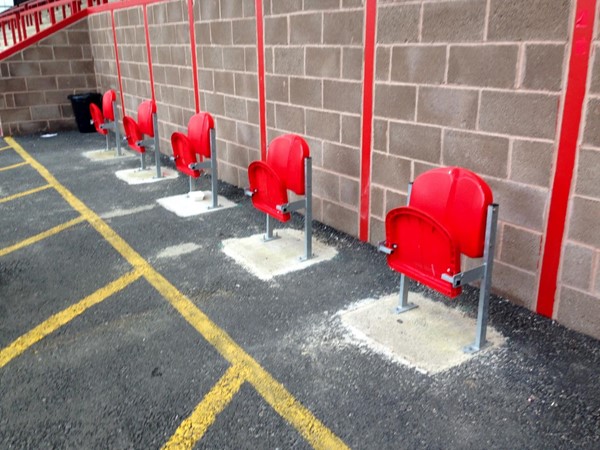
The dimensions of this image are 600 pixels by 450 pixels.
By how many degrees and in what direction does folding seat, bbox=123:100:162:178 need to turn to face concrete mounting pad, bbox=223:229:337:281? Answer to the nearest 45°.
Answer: approximately 45° to its left

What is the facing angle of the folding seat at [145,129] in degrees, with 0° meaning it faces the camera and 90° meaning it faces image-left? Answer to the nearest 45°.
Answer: approximately 45°

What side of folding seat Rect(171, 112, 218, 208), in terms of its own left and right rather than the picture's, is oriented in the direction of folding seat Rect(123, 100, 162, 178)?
right

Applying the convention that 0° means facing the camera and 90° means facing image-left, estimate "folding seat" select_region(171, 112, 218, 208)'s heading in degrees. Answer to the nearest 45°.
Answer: approximately 45°

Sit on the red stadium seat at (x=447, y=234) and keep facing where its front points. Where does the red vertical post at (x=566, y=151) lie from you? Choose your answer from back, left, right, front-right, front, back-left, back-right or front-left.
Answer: back

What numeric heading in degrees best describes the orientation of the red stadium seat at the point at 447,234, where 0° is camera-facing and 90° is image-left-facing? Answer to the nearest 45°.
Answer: approximately 45°

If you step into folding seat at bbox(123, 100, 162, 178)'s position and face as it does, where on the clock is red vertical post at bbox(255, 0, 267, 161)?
The red vertical post is roughly at 9 o'clock from the folding seat.

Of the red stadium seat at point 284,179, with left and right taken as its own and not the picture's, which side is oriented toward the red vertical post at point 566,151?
left
